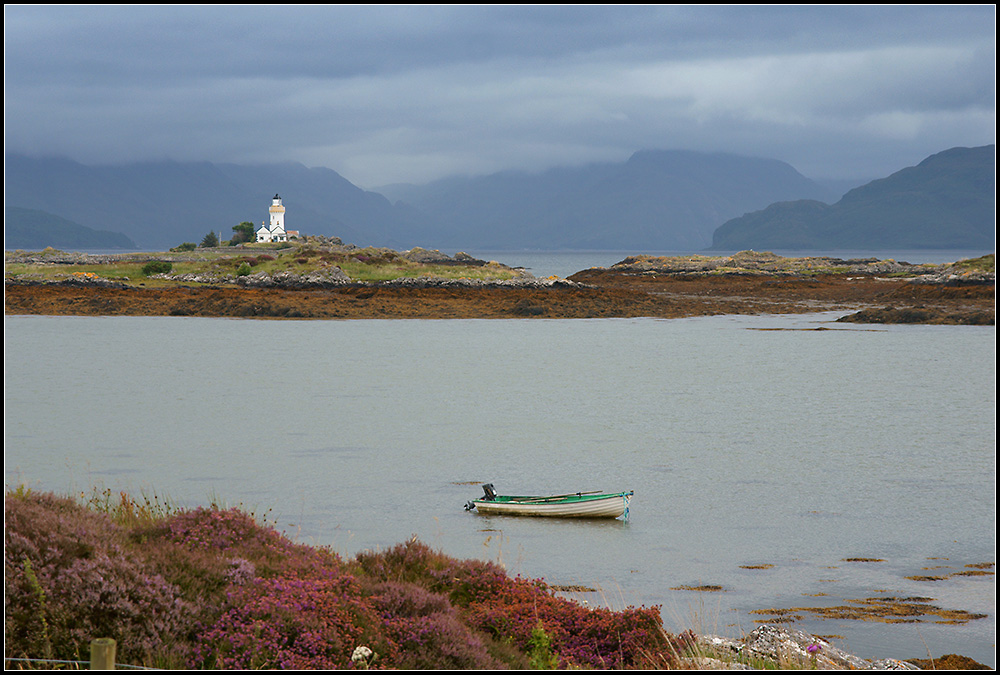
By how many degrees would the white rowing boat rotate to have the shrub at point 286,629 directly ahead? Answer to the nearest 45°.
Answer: approximately 90° to its right

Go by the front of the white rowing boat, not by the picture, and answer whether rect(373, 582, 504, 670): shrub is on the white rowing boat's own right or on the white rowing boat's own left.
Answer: on the white rowing boat's own right

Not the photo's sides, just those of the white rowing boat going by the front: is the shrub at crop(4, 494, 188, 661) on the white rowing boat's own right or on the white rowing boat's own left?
on the white rowing boat's own right

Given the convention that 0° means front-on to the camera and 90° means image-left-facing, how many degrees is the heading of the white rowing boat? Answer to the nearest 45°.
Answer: approximately 270°

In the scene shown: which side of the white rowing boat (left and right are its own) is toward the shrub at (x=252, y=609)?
right

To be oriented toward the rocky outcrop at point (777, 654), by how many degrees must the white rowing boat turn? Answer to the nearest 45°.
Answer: approximately 90° to its right
